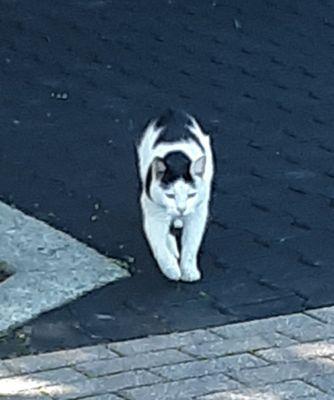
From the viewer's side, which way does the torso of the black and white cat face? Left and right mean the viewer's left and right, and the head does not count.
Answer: facing the viewer
